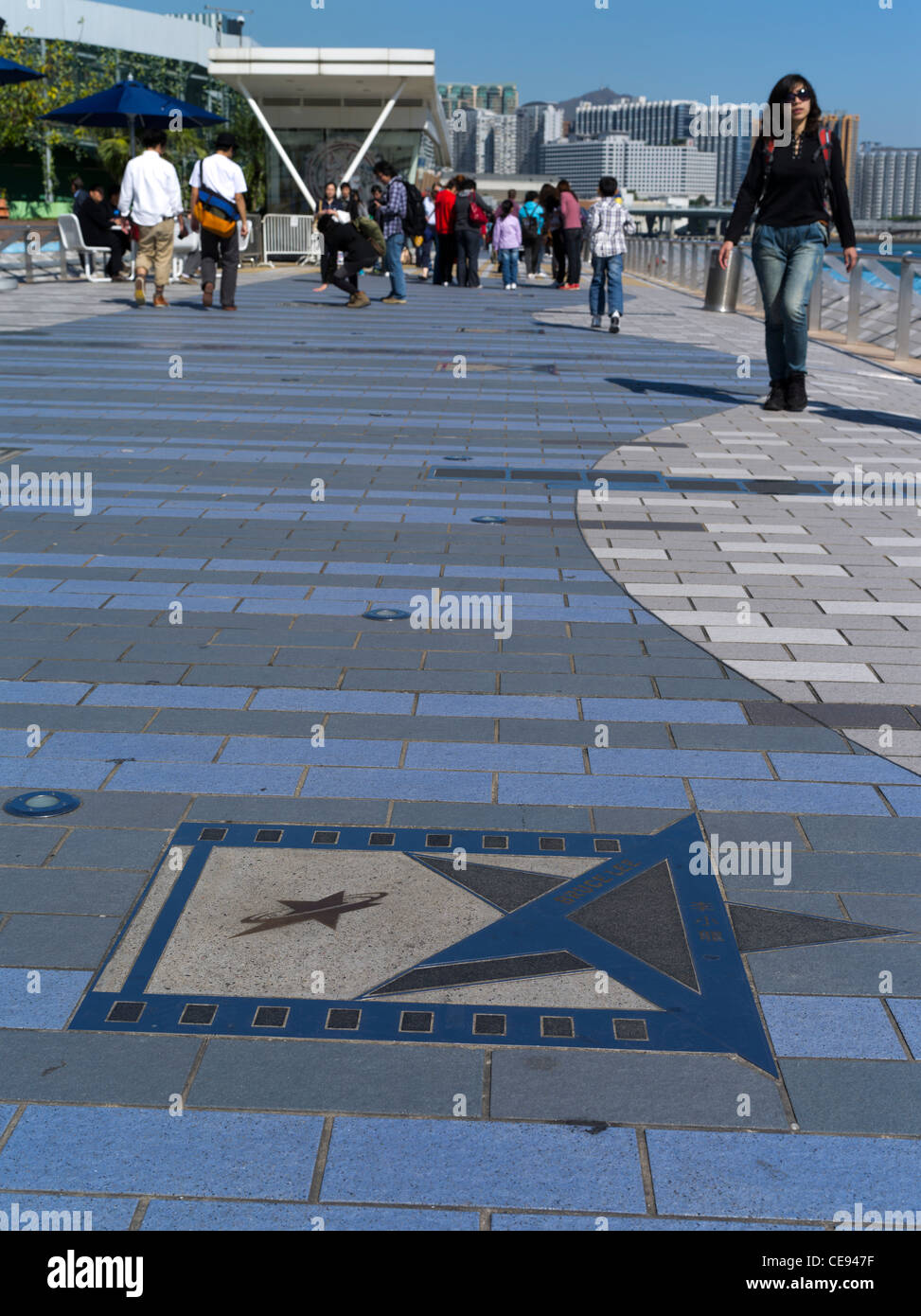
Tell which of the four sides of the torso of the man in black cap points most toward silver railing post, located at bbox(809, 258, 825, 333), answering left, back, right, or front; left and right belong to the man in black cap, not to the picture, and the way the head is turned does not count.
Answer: right

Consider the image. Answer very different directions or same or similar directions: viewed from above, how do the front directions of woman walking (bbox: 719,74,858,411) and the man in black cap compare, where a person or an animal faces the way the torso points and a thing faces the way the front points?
very different directions

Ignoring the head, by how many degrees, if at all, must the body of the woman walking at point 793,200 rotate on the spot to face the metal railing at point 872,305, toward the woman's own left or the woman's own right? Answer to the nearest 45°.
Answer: approximately 180°

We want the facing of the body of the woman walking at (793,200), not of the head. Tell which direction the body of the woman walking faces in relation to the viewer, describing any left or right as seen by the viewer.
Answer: facing the viewer

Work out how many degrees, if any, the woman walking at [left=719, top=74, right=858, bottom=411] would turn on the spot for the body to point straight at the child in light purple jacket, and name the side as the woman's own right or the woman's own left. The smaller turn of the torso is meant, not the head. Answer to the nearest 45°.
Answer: approximately 180°

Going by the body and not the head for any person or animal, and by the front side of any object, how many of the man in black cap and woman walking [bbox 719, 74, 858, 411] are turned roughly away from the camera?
1

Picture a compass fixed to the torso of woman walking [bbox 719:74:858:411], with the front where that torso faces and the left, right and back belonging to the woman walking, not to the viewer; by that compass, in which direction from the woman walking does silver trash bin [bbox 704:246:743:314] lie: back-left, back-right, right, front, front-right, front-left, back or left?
back

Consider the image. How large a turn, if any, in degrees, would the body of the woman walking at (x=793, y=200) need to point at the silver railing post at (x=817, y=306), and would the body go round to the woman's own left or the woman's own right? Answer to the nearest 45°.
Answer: approximately 180°

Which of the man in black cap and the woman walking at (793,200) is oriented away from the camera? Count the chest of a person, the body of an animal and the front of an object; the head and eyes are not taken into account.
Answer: the man in black cap

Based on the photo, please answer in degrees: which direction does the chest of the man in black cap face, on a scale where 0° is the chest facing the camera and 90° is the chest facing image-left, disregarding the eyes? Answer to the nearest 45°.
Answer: approximately 180°

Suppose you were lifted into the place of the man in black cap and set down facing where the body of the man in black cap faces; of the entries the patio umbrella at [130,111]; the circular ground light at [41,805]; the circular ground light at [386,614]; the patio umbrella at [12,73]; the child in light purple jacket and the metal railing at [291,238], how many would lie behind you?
2

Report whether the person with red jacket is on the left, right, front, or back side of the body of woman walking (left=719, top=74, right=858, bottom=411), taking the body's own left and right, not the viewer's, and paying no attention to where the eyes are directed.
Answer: back
